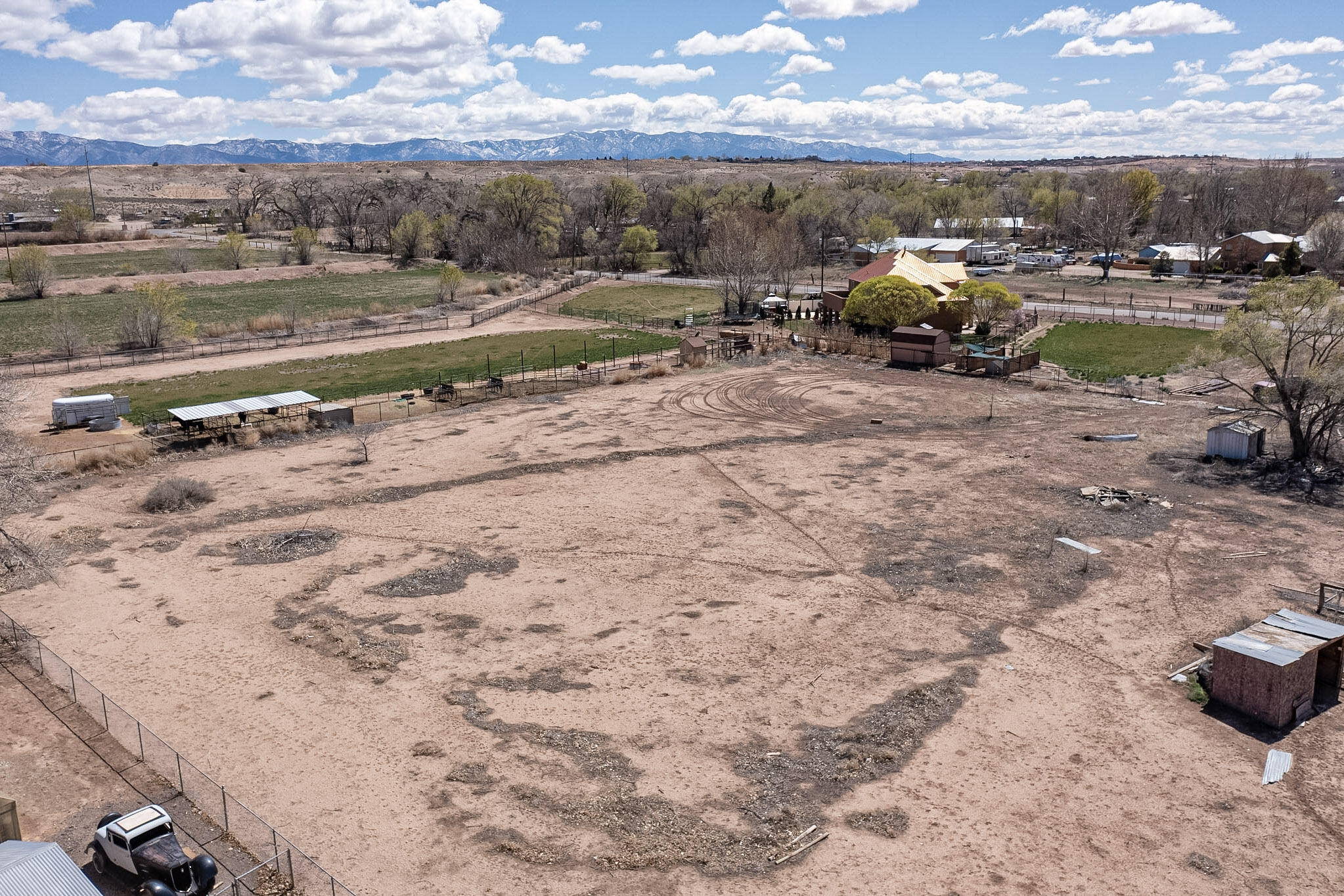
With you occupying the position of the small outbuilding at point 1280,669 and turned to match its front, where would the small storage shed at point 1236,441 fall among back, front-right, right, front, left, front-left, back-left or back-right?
back-left

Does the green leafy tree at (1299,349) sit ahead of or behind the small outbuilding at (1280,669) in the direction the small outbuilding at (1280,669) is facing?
behind

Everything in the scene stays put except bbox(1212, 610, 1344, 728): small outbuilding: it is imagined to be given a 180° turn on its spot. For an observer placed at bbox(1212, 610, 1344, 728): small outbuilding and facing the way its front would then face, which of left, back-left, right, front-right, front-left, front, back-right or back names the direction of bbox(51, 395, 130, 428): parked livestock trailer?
front-left

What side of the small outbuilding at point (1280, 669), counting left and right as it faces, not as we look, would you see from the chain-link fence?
right

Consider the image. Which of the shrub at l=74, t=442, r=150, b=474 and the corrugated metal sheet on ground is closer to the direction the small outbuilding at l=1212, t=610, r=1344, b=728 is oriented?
the corrugated metal sheet on ground

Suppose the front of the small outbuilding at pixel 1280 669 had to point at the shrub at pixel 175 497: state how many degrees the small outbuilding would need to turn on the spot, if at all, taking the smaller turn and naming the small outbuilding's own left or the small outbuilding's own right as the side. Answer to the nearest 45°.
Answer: approximately 135° to the small outbuilding's own right

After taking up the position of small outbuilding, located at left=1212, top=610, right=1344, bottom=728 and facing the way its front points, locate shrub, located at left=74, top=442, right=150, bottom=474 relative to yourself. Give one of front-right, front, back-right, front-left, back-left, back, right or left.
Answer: back-right

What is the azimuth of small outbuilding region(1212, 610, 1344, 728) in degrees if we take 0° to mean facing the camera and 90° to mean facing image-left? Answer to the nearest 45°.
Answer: approximately 315°

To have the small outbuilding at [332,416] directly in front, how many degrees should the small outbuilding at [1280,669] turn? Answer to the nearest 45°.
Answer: approximately 135° to its right
